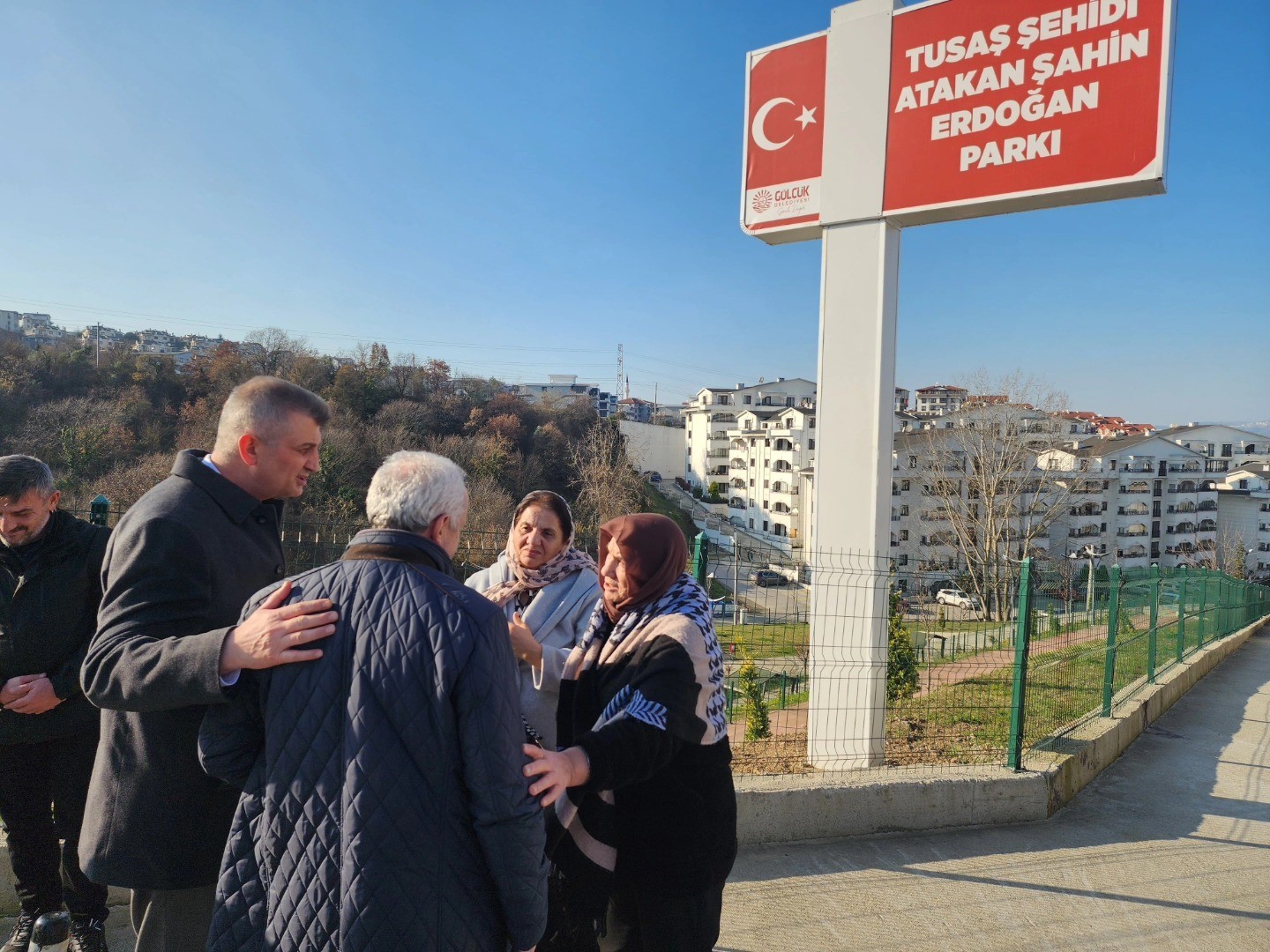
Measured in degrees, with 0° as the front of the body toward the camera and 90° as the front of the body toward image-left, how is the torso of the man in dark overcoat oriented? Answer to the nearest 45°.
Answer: approximately 270°

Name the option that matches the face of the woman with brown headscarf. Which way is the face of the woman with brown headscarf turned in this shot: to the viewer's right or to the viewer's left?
to the viewer's left

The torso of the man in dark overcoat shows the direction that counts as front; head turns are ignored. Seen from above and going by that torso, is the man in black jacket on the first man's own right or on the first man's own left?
on the first man's own left

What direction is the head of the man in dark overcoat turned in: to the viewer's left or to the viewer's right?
to the viewer's right
